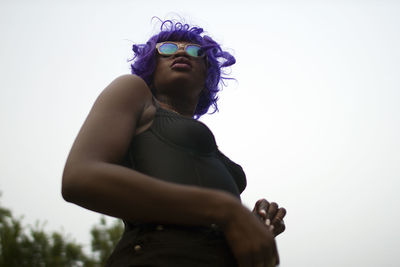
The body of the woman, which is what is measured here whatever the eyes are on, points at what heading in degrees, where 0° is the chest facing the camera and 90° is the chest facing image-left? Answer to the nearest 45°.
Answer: approximately 315°
